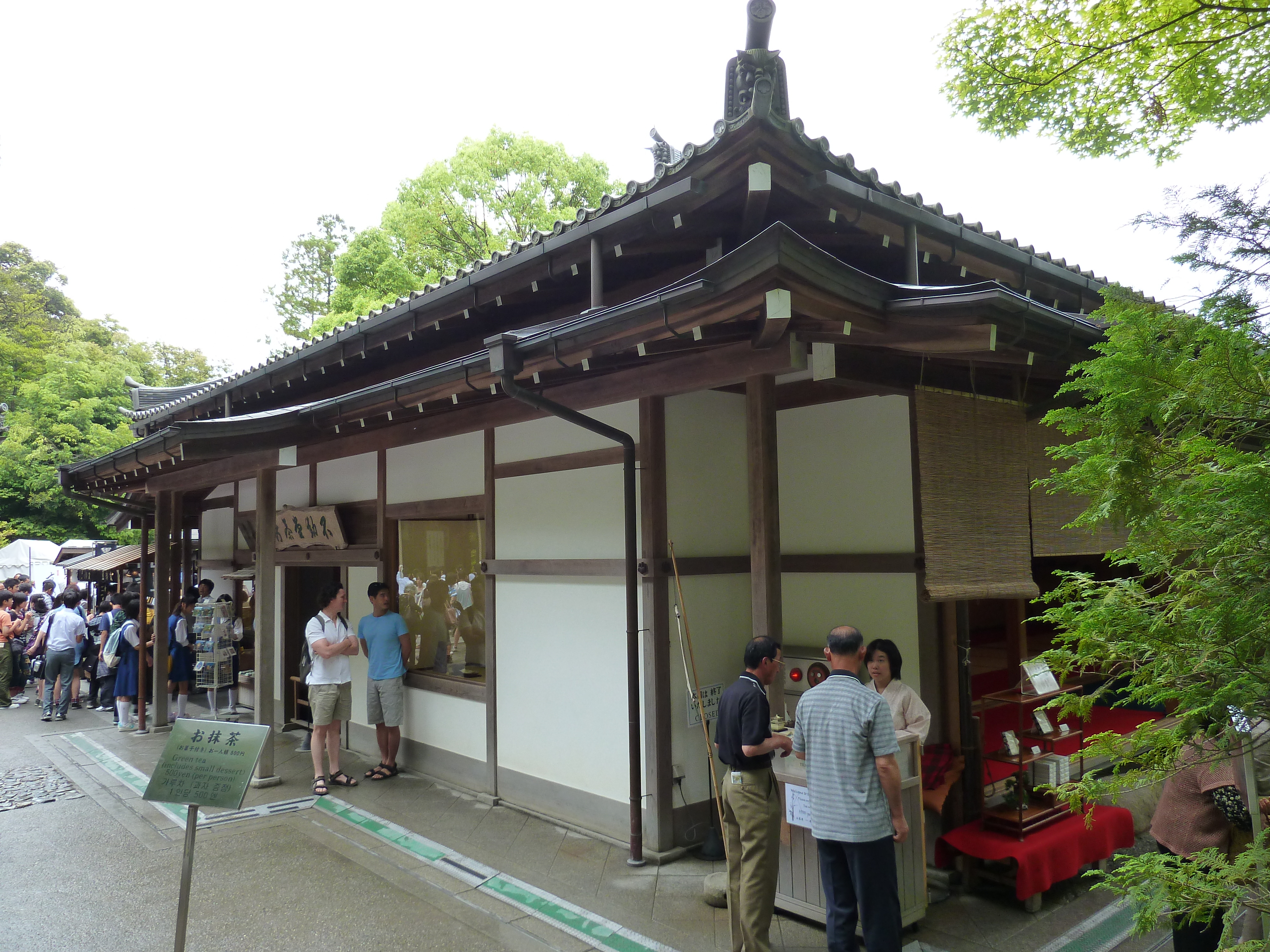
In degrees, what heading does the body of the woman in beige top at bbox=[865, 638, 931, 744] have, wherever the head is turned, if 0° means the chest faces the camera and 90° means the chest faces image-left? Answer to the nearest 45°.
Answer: approximately 45°

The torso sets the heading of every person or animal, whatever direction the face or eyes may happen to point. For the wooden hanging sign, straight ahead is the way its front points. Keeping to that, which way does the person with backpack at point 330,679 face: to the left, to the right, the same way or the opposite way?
to the left

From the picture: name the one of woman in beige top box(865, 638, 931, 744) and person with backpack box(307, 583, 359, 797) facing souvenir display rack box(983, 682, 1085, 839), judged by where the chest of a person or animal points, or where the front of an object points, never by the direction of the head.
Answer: the person with backpack

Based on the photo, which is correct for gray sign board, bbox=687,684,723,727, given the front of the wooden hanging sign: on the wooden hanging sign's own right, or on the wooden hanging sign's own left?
on the wooden hanging sign's own left

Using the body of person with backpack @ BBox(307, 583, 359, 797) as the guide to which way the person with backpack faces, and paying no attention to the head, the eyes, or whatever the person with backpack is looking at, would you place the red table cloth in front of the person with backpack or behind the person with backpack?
in front

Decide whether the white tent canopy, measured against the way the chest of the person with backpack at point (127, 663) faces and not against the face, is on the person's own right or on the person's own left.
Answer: on the person's own left

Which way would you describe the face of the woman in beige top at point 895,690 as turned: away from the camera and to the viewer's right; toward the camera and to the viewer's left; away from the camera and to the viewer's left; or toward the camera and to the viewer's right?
toward the camera and to the viewer's left

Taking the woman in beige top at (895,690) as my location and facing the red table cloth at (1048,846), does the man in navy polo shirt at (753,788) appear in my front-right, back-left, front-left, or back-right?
back-right
